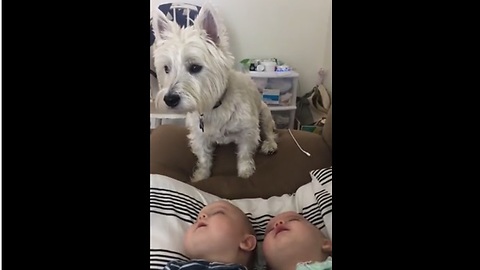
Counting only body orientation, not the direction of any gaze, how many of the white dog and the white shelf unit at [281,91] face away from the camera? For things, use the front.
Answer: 0

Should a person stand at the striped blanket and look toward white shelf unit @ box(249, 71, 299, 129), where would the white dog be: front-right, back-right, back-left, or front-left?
front-left

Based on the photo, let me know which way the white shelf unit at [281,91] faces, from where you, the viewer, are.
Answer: facing the viewer
